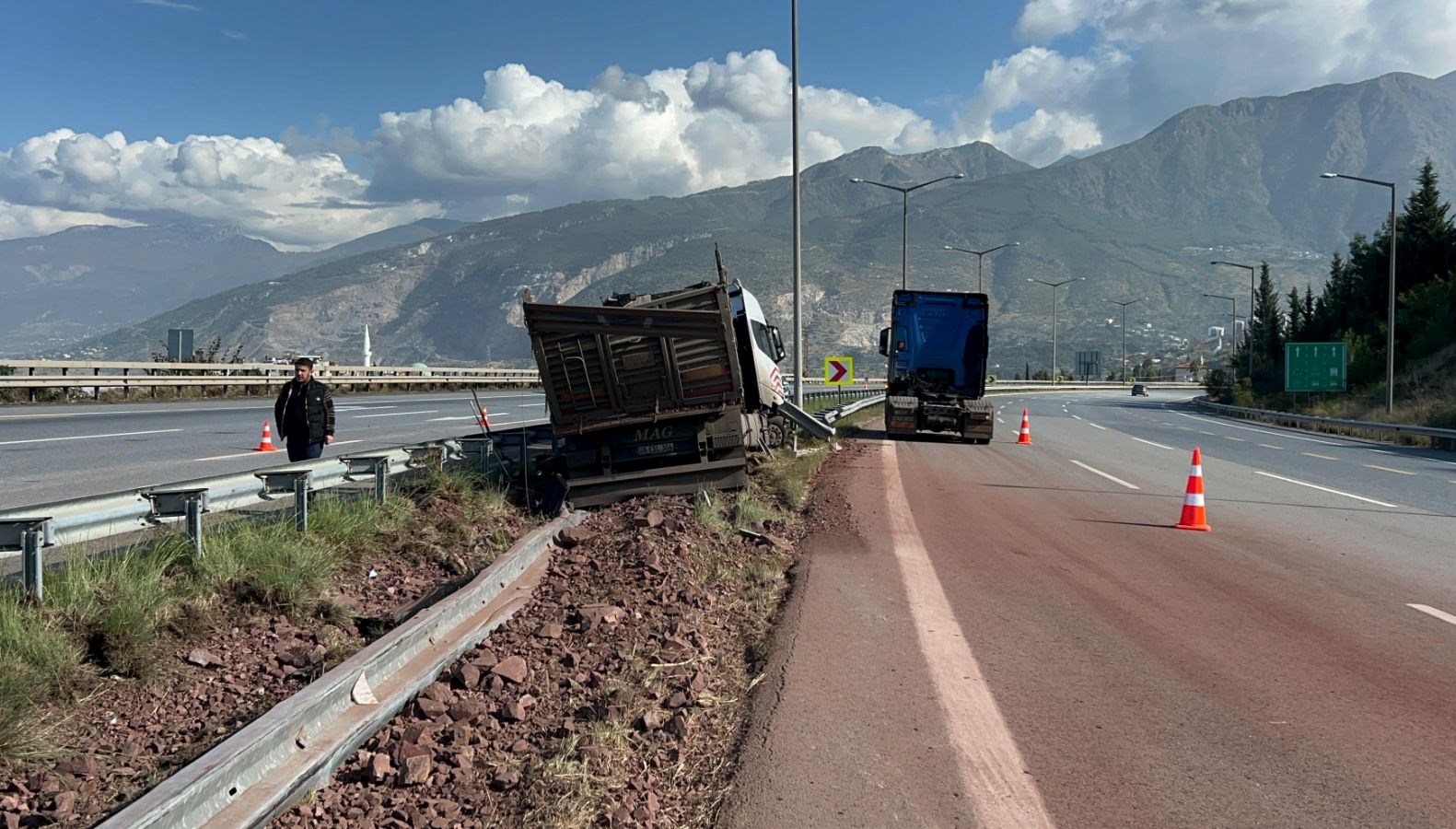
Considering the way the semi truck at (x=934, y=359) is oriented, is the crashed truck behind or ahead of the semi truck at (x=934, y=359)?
behind

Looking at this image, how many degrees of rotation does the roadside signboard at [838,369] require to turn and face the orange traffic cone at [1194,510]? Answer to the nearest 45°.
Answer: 0° — it already faces it

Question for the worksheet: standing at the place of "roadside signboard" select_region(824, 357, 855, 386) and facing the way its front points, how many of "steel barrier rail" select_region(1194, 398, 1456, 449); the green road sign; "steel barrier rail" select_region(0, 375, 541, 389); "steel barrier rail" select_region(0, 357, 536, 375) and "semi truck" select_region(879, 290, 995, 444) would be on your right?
2

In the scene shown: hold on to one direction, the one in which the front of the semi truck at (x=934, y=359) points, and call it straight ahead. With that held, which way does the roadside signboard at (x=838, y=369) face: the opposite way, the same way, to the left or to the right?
the opposite way

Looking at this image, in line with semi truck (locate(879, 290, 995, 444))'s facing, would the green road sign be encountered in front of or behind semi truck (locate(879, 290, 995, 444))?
in front

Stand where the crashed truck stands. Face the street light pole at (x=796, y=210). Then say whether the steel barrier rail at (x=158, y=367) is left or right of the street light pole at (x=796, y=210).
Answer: left

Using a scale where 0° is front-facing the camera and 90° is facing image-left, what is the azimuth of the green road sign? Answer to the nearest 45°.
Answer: approximately 0°

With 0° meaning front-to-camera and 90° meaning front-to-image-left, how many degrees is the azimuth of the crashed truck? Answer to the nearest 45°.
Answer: approximately 225°

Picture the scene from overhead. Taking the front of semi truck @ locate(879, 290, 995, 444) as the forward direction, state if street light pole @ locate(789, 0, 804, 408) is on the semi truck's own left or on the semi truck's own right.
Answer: on the semi truck's own left

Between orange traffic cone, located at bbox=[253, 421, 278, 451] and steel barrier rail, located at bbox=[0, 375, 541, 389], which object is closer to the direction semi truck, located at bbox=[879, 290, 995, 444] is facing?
the steel barrier rail

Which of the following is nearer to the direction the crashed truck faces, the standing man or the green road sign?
the green road sign

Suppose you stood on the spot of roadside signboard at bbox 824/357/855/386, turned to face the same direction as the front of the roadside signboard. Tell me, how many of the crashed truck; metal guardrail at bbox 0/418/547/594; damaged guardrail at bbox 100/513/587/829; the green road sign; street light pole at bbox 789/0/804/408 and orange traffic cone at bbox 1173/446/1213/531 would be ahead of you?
5

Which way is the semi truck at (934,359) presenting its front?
away from the camera

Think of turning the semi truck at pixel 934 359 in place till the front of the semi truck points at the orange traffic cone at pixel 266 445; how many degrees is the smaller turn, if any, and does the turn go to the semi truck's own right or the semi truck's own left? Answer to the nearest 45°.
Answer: approximately 135° to the semi truck's own left

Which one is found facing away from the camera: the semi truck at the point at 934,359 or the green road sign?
the semi truck

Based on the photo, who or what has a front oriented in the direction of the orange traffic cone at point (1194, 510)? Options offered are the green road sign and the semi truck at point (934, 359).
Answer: the green road sign

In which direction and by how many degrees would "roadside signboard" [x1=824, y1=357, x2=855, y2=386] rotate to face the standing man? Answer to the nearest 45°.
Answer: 0° — it already faces them

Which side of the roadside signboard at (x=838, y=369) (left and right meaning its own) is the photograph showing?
front

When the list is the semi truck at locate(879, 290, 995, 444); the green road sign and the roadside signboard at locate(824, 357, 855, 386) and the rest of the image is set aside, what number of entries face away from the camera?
1
